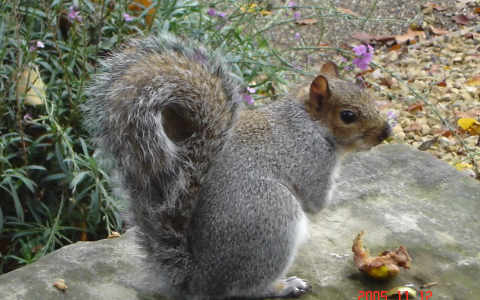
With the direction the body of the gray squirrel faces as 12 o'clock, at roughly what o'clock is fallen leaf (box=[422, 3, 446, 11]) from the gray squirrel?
The fallen leaf is roughly at 10 o'clock from the gray squirrel.

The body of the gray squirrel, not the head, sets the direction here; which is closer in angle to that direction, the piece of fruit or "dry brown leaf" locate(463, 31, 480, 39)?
the piece of fruit

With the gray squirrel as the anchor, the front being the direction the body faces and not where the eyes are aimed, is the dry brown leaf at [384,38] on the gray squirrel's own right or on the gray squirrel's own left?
on the gray squirrel's own left

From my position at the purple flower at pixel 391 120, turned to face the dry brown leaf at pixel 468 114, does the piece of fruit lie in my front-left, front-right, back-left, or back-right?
back-right

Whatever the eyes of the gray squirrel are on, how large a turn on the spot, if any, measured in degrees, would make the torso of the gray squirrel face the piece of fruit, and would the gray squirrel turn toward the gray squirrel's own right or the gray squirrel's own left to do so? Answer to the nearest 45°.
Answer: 0° — it already faces it

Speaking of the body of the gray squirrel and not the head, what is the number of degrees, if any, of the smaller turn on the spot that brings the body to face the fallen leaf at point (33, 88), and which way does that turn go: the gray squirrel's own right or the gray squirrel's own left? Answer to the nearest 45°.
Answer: approximately 135° to the gray squirrel's own left

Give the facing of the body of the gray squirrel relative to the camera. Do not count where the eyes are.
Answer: to the viewer's right

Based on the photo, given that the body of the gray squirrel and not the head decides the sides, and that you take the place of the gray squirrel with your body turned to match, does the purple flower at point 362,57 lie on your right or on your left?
on your left

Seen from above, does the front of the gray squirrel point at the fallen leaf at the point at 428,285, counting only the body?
yes

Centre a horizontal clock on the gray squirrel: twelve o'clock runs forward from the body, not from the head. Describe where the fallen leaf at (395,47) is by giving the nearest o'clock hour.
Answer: The fallen leaf is roughly at 10 o'clock from the gray squirrel.

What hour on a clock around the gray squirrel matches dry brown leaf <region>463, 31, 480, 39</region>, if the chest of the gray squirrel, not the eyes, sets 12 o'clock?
The dry brown leaf is roughly at 10 o'clock from the gray squirrel.

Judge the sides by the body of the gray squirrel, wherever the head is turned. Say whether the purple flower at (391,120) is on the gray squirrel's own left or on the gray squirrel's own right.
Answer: on the gray squirrel's own left

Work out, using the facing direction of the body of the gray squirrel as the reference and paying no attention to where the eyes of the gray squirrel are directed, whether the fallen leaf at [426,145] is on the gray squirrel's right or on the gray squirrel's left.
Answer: on the gray squirrel's left

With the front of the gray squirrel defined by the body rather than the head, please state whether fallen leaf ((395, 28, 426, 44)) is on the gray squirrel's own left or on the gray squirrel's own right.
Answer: on the gray squirrel's own left
